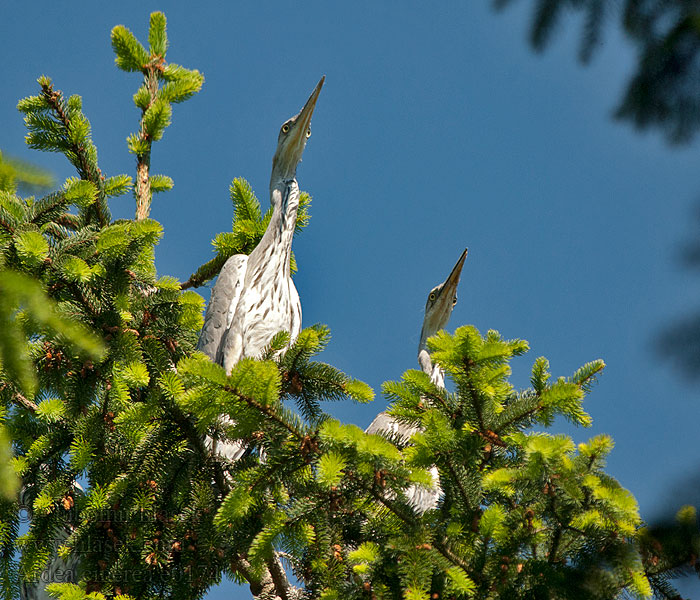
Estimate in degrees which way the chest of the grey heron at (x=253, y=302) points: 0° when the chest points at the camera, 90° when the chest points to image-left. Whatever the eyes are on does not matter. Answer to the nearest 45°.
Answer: approximately 315°
